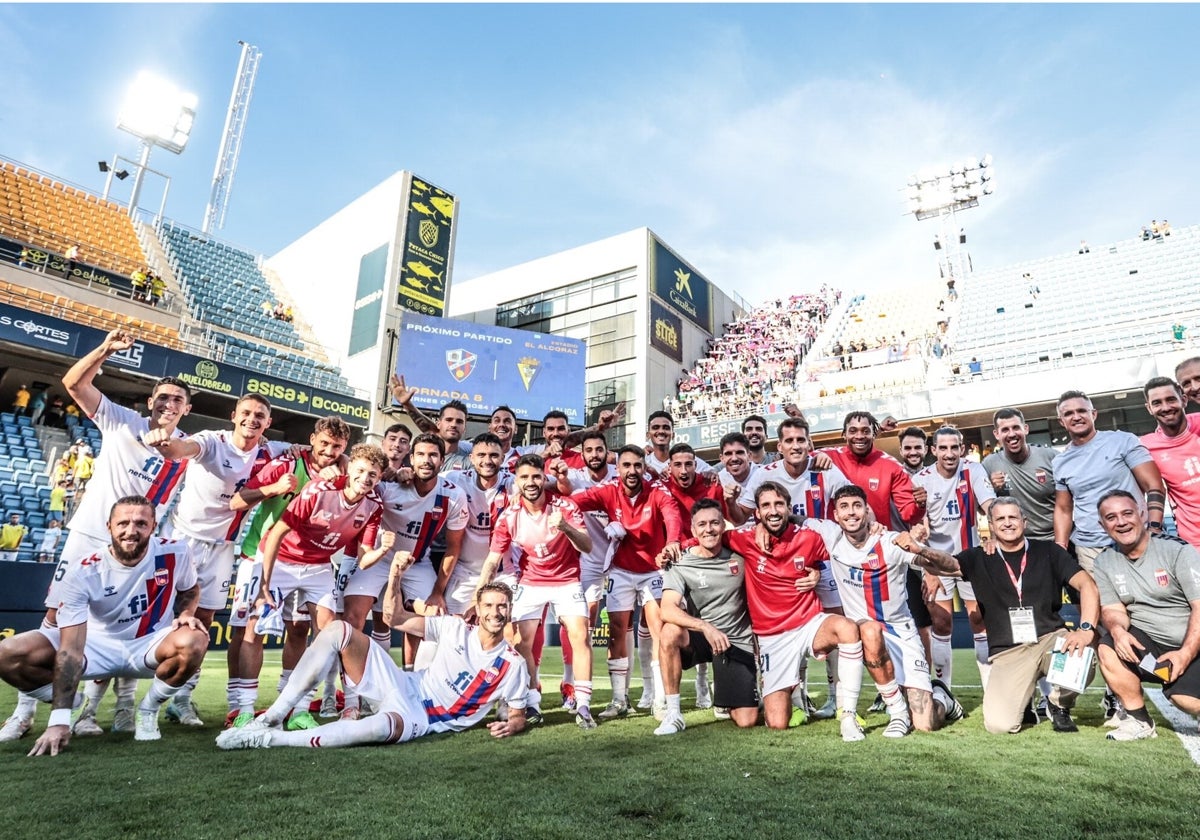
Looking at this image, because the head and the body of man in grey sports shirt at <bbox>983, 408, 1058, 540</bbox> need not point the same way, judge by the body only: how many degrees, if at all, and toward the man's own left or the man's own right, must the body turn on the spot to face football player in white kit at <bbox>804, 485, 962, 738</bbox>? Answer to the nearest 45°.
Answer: approximately 45° to the man's own right

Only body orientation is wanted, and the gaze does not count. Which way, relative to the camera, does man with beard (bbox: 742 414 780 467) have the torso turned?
toward the camera

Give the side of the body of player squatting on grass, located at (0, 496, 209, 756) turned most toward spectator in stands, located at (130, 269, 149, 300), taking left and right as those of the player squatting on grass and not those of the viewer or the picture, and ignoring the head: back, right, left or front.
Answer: back

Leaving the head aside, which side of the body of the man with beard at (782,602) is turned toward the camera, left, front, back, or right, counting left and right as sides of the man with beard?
front

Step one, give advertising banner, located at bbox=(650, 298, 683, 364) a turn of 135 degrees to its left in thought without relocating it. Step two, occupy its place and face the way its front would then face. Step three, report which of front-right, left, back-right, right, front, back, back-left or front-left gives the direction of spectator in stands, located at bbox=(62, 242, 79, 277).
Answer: back-left

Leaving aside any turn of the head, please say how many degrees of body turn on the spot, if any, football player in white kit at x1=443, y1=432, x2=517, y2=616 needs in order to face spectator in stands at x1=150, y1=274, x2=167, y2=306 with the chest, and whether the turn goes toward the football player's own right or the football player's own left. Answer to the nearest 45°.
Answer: approximately 135° to the football player's own right

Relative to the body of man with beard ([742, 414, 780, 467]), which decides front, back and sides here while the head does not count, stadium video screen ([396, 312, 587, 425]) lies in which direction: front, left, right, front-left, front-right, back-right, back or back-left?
back-right

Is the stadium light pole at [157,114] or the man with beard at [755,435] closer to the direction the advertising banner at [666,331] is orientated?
the man with beard

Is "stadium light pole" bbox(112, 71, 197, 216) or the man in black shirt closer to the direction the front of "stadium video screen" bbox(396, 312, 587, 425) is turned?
the man in black shirt

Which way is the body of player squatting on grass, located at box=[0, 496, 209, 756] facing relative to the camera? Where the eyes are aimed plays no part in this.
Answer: toward the camera

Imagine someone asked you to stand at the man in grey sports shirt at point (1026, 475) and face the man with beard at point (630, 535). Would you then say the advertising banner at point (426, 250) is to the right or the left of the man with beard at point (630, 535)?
right

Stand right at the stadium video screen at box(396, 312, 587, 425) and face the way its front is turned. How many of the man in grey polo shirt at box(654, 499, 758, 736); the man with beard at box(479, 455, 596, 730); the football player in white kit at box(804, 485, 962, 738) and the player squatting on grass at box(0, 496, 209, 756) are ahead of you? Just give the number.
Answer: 4

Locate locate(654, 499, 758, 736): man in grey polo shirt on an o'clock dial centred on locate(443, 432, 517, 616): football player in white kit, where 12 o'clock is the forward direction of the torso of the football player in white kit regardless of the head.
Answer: The man in grey polo shirt is roughly at 10 o'clock from the football player in white kit.
